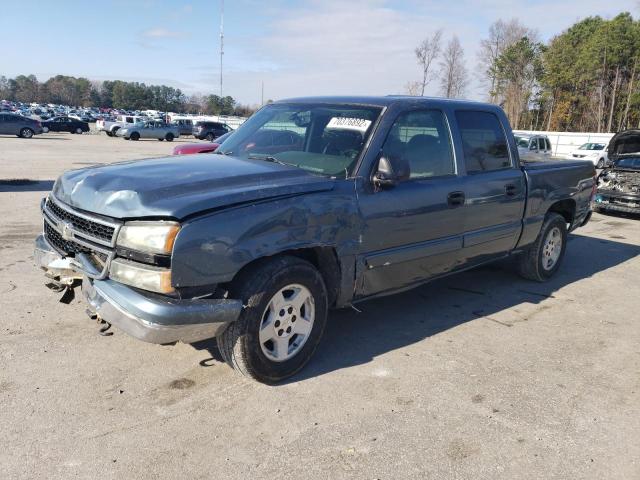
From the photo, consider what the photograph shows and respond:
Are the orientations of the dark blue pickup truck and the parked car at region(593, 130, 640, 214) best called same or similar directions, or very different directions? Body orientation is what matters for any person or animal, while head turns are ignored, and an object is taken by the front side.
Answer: same or similar directions

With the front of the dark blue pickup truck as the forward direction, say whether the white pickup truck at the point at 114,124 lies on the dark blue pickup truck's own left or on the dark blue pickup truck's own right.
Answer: on the dark blue pickup truck's own right

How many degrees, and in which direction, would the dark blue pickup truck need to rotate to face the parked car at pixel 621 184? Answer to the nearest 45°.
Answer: approximately 180°

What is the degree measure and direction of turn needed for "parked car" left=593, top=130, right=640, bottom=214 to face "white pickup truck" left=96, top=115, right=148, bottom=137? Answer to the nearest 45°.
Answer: approximately 135° to its right

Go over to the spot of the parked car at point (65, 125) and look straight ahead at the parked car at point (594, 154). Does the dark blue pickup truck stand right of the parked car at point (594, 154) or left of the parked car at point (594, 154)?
right

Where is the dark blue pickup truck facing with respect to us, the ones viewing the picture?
facing the viewer and to the left of the viewer

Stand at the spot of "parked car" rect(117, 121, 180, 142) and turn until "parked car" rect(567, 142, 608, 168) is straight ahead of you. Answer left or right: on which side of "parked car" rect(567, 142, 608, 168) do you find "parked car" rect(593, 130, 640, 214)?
right

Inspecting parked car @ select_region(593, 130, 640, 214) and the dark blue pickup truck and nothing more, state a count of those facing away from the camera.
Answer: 0

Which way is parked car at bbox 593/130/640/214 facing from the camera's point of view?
toward the camera

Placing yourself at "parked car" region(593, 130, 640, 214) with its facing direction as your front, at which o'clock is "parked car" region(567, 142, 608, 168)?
"parked car" region(567, 142, 608, 168) is roughly at 6 o'clock from "parked car" region(593, 130, 640, 214).

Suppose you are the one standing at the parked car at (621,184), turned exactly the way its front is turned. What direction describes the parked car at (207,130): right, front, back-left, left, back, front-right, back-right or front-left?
back-right

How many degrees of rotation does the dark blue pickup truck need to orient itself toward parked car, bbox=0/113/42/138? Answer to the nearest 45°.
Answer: approximately 90° to its right

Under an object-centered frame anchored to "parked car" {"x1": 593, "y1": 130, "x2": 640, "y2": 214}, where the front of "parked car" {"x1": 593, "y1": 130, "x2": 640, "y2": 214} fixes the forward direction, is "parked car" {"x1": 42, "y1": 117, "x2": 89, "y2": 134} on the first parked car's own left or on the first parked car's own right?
on the first parked car's own right

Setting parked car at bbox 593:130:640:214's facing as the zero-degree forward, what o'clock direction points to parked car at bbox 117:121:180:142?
parked car at bbox 117:121:180:142 is roughly at 4 o'clock from parked car at bbox 593:130:640:214.
